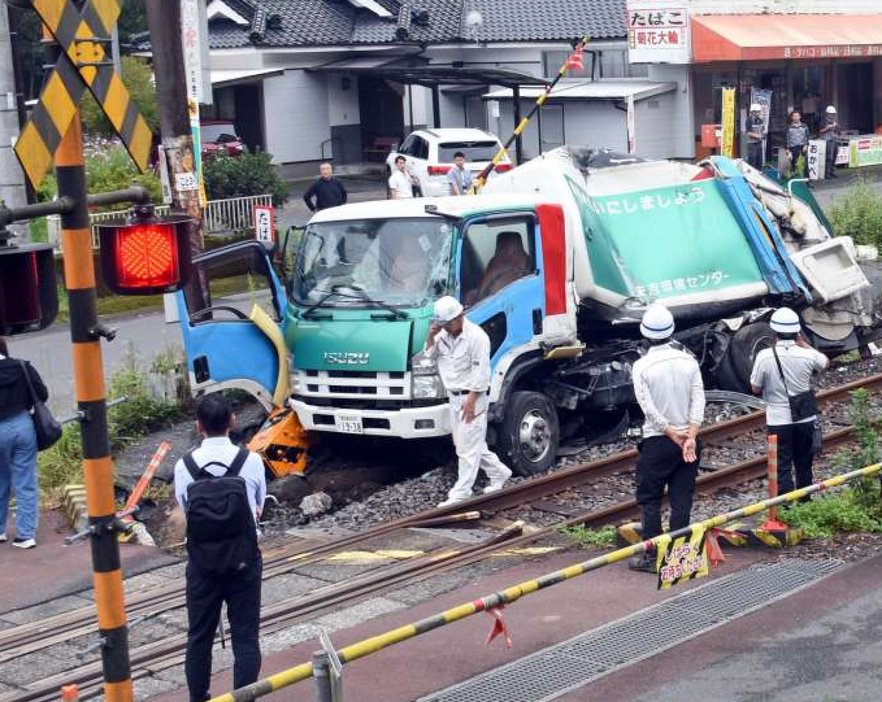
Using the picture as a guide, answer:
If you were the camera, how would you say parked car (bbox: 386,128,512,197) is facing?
facing away from the viewer and to the left of the viewer

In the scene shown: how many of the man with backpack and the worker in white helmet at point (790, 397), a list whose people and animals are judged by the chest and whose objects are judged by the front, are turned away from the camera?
2

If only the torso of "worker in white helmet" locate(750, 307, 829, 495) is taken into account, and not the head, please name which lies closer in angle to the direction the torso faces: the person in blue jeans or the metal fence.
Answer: the metal fence

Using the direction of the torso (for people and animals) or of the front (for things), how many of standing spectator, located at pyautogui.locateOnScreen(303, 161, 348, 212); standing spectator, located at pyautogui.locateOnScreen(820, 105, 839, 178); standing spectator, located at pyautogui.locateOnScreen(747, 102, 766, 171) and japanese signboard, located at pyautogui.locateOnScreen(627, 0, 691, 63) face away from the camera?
0

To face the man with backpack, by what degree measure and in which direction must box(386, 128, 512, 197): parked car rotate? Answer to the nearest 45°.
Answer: approximately 135° to its left

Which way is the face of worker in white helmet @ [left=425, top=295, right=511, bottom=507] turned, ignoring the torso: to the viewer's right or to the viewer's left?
to the viewer's left

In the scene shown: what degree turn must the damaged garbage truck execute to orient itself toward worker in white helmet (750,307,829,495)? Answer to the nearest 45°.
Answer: approximately 90° to its left

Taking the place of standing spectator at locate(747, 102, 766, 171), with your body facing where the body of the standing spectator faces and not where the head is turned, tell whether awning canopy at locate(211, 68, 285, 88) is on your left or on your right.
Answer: on your right

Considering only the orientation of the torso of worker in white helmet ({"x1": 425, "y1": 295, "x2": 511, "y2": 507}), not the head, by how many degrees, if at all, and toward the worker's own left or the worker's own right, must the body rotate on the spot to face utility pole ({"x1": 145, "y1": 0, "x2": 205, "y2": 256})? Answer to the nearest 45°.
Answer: approximately 90° to the worker's own right

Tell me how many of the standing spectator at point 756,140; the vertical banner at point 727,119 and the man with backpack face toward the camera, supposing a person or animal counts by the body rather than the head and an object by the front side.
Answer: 2

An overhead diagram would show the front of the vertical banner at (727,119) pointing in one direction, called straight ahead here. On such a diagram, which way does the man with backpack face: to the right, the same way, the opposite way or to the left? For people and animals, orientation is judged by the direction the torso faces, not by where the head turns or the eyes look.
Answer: the opposite way

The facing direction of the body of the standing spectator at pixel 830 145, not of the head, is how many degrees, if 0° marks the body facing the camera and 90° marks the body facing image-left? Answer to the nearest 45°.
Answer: approximately 45°

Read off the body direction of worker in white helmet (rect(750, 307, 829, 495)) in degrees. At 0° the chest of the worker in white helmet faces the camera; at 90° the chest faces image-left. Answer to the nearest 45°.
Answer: approximately 180°

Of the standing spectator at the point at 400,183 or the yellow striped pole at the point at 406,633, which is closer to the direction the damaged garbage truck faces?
the yellow striped pole

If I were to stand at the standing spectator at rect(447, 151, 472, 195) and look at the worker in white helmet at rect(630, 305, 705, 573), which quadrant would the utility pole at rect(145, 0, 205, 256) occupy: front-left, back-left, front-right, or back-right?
front-right

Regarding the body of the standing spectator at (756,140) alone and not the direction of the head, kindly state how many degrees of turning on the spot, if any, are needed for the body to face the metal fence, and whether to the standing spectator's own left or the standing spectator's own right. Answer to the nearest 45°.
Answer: approximately 45° to the standing spectator's own right

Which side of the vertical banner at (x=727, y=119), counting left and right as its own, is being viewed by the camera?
front

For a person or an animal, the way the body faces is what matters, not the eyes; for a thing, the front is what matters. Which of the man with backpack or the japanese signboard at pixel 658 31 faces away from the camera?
the man with backpack

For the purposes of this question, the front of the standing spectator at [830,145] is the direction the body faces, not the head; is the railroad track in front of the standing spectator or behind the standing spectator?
in front

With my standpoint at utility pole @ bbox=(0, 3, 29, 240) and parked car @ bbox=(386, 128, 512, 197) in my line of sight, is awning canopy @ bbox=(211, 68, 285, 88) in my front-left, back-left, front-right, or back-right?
front-left

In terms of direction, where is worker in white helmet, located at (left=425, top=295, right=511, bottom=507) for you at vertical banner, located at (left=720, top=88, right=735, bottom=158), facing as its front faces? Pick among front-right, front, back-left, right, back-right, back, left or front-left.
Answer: front

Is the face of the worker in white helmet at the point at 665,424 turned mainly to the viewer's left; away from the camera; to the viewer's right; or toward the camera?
away from the camera
